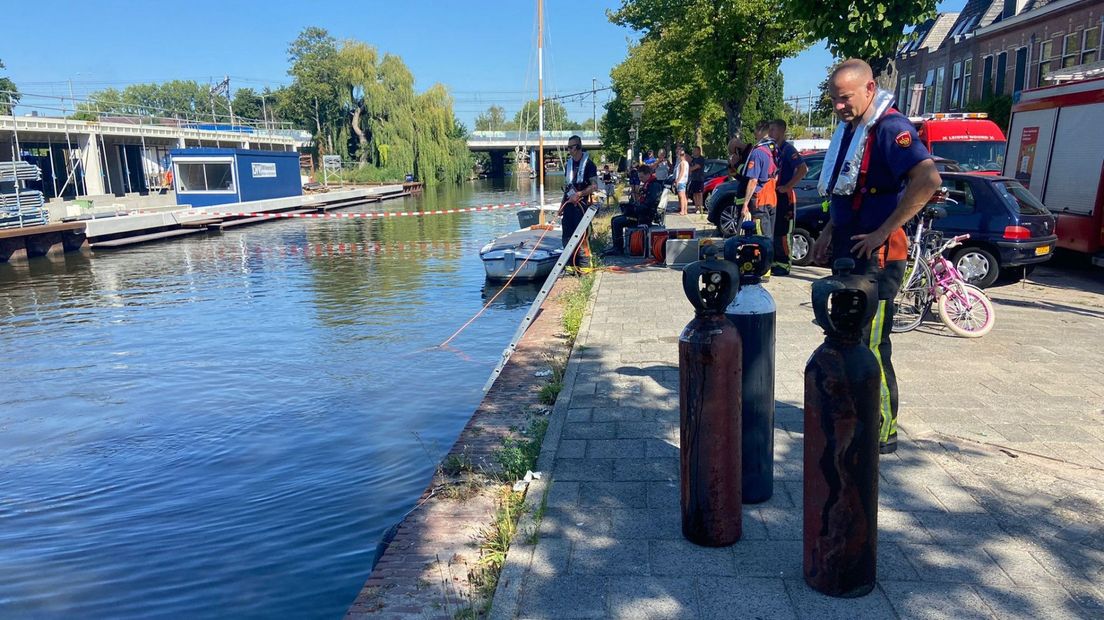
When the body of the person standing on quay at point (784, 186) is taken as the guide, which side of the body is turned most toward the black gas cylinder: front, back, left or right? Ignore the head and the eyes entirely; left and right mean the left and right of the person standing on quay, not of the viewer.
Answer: left

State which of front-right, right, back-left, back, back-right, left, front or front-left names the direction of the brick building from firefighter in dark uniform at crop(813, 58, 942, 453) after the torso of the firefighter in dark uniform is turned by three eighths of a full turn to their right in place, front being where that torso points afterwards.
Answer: front

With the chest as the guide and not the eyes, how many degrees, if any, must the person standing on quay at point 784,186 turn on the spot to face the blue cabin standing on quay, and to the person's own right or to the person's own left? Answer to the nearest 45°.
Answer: approximately 45° to the person's own right

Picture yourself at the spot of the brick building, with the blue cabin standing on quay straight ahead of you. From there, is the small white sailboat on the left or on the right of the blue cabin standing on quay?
left

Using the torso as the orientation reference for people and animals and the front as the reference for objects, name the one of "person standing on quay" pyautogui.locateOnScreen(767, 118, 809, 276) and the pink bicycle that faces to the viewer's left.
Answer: the person standing on quay

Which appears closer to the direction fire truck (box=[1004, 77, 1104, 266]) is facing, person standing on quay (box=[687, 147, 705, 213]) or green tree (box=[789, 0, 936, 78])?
the green tree

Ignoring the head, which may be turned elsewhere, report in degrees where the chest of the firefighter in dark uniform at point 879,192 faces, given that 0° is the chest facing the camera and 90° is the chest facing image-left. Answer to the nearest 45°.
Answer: approximately 45°

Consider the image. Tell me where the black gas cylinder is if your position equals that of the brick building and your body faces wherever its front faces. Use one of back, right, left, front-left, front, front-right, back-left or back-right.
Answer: front-left

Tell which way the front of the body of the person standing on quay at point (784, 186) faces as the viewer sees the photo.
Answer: to the viewer's left

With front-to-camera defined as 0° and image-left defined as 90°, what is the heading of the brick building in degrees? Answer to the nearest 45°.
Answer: approximately 45°

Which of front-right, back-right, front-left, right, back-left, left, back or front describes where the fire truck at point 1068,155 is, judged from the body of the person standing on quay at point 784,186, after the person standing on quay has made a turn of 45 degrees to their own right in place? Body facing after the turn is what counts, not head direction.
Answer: right

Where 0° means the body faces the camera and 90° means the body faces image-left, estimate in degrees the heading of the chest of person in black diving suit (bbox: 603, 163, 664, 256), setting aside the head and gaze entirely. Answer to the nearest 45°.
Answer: approximately 90°

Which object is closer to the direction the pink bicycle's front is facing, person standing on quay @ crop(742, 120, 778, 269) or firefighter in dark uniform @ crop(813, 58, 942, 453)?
the firefighter in dark uniform
